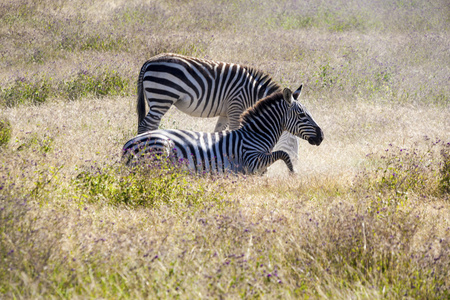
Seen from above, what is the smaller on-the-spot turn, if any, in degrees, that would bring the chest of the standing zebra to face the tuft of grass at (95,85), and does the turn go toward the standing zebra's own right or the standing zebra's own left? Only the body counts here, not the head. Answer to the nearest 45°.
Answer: approximately 135° to the standing zebra's own left

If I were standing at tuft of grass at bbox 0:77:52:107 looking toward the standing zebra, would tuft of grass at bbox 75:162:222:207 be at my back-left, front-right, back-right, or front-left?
front-right

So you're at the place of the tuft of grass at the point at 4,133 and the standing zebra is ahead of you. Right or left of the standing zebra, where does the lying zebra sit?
right

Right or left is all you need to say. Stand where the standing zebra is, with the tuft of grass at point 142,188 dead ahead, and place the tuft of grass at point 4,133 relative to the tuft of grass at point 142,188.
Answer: right

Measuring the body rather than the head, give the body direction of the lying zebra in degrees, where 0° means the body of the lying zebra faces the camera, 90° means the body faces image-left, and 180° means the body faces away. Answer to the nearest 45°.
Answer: approximately 270°

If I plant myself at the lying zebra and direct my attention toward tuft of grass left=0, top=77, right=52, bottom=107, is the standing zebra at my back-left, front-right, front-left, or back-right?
front-right

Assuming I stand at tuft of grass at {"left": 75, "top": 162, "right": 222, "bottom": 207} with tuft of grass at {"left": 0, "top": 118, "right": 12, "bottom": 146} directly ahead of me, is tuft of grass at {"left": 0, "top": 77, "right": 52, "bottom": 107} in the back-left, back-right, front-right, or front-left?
front-right

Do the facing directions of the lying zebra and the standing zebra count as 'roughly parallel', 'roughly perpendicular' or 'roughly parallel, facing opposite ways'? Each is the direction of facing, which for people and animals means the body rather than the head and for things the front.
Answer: roughly parallel

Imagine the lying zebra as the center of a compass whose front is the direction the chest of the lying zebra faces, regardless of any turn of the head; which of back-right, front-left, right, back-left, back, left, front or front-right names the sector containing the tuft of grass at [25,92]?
back-left

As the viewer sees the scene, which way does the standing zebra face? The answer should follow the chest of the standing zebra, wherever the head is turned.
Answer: to the viewer's right

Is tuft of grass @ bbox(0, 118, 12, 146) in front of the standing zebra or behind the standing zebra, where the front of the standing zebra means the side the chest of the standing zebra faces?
behind

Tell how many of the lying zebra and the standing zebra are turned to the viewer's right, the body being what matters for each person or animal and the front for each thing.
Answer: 2

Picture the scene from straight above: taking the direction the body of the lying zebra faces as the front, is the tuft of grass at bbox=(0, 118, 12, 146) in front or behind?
behind
